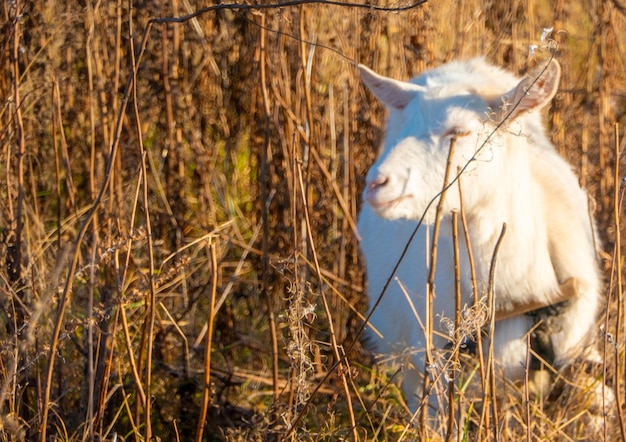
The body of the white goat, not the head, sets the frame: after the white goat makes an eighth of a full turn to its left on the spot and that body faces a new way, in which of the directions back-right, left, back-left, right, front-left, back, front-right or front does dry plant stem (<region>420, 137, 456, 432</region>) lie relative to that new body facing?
front

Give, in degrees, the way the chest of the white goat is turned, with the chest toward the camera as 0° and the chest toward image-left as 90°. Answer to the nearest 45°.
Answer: approximately 45°
